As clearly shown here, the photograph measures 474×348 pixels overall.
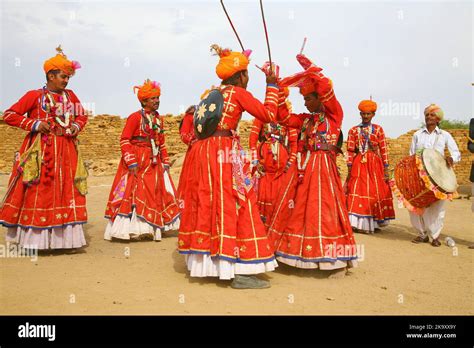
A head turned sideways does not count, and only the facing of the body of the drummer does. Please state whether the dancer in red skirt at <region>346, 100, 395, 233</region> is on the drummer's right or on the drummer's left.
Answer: on the drummer's right

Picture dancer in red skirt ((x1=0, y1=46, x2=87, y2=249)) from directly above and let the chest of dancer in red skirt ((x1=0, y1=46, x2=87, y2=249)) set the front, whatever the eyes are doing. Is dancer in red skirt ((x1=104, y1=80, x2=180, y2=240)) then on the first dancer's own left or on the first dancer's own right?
on the first dancer's own left

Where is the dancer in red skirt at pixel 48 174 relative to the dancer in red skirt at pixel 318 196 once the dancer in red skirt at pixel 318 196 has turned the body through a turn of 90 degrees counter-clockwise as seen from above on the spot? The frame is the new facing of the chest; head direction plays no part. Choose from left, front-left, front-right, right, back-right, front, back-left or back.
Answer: back-right

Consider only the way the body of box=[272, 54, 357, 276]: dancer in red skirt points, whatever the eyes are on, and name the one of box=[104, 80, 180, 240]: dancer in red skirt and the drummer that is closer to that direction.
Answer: the dancer in red skirt

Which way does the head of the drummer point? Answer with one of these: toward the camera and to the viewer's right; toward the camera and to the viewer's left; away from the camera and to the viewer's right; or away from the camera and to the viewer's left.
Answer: toward the camera and to the viewer's left

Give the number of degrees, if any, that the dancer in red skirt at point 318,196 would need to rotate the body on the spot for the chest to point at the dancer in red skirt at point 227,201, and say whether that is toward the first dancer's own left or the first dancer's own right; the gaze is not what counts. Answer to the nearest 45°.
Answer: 0° — they already face them

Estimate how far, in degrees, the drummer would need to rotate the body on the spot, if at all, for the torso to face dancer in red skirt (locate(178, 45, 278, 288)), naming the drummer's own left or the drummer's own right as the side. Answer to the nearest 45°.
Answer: approximately 45° to the drummer's own right

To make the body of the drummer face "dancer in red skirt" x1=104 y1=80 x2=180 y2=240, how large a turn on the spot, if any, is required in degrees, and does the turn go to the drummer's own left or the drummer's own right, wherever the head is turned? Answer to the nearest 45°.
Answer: approximately 45° to the drummer's own right

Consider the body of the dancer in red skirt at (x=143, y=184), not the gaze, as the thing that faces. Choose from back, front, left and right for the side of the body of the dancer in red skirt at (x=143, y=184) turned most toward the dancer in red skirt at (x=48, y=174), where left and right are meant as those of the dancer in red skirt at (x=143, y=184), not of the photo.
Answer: right

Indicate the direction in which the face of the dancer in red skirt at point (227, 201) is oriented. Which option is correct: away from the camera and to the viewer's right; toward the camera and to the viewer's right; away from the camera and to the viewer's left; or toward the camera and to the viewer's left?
away from the camera and to the viewer's right

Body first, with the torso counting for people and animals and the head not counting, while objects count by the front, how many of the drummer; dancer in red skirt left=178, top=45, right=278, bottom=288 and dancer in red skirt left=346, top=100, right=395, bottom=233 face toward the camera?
2

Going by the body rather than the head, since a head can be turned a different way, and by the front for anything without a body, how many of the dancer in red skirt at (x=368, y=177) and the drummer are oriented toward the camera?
2

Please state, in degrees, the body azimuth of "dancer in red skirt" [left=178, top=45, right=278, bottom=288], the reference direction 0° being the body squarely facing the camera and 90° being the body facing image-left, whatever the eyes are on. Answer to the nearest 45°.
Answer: approximately 225°

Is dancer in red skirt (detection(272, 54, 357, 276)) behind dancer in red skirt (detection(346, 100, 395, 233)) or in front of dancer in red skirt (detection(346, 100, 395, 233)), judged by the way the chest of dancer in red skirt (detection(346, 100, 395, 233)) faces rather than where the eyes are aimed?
in front

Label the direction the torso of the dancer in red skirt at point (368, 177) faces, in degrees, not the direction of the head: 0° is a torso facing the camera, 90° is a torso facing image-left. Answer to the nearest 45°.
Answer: approximately 0°
